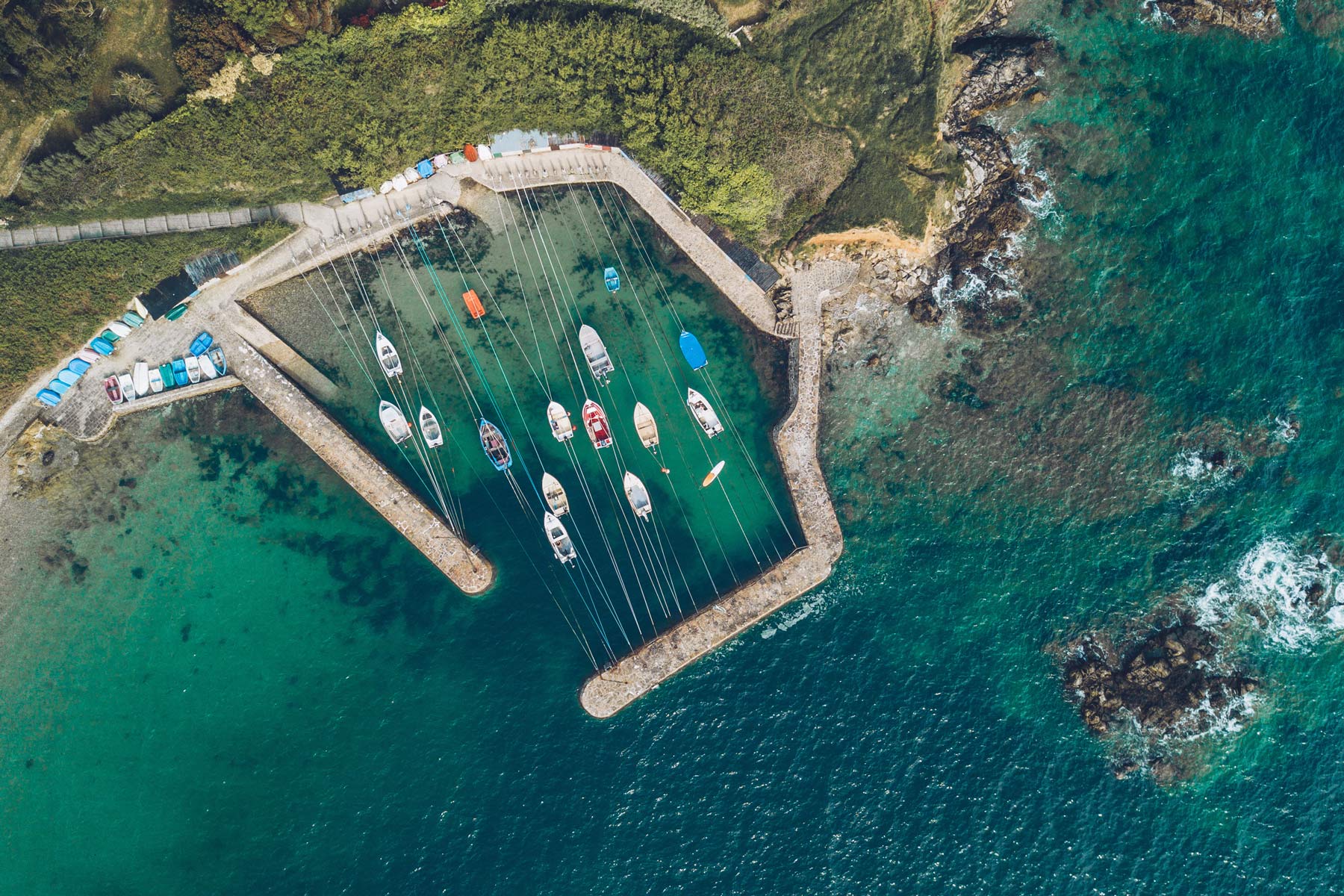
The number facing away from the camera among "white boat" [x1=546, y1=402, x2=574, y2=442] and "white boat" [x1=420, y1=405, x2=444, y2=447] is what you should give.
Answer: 2

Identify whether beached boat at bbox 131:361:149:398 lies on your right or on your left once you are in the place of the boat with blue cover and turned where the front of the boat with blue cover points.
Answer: on your left

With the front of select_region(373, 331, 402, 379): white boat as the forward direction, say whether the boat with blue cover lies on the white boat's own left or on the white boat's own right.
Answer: on the white boat's own right

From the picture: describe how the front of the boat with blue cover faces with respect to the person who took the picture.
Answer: facing away from the viewer and to the left of the viewer

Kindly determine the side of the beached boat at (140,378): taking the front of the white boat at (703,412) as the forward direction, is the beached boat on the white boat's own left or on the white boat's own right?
on the white boat's own left

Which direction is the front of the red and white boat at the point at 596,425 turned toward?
away from the camera

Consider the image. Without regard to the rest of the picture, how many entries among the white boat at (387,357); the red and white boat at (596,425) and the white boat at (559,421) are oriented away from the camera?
3

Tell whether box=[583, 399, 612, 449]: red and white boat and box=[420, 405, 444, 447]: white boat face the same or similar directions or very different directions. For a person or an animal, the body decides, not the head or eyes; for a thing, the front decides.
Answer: same or similar directions

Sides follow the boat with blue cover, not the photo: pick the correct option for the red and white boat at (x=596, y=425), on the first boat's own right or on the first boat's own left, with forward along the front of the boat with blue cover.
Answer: on the first boat's own left

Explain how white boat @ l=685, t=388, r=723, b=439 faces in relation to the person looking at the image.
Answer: facing away from the viewer and to the left of the viewer

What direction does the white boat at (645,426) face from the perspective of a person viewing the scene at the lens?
facing away from the viewer

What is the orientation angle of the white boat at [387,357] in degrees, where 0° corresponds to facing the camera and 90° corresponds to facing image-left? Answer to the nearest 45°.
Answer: approximately 180°

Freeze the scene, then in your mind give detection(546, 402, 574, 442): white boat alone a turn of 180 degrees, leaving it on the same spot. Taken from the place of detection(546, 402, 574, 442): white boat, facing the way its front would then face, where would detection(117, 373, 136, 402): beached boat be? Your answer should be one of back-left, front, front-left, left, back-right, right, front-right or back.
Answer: right

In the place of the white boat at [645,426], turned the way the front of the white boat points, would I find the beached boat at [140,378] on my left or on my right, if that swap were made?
on my left
